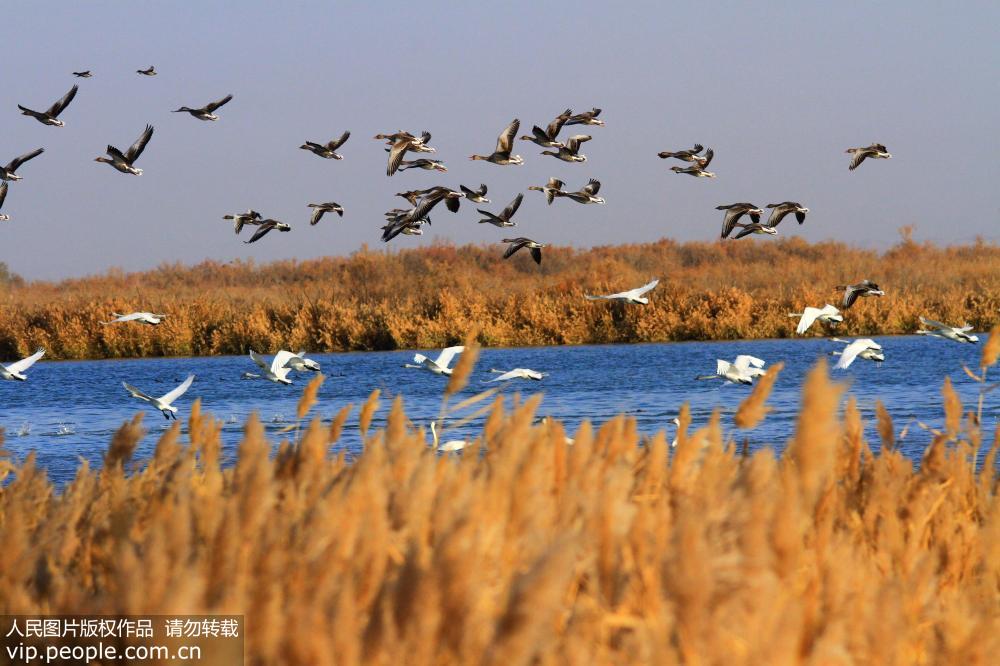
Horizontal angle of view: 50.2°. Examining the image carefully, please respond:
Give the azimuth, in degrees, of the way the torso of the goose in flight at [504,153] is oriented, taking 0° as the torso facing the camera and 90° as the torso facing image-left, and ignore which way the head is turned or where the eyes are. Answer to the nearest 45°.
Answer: approximately 90°

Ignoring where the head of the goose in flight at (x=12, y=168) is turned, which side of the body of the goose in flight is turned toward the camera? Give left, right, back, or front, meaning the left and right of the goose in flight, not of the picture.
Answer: left

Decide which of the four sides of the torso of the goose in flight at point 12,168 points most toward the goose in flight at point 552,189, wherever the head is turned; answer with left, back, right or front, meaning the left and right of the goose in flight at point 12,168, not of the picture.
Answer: back

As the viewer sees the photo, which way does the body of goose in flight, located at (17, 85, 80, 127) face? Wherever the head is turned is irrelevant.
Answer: to the viewer's left

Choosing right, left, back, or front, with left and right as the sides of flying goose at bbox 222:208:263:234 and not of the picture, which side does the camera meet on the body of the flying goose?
left

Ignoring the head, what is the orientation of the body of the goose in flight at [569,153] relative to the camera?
to the viewer's left

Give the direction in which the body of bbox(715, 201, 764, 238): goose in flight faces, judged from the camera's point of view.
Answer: to the viewer's left

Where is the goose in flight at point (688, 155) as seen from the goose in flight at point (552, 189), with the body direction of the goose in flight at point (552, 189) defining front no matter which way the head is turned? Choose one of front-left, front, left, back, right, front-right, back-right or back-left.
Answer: back

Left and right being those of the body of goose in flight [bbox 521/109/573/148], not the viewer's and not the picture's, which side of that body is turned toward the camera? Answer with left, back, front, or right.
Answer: left

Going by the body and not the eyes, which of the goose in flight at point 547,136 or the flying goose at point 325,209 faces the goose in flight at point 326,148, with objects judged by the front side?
the goose in flight at point 547,136

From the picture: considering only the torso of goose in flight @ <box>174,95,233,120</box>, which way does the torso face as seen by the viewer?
to the viewer's left

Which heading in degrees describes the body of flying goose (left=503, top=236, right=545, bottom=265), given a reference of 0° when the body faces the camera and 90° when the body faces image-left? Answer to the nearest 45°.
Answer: approximately 90°

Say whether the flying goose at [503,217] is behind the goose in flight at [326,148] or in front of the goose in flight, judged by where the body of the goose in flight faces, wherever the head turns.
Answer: behind

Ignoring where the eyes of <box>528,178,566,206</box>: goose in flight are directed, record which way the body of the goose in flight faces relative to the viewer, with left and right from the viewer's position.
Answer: facing to the left of the viewer
